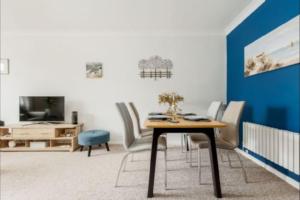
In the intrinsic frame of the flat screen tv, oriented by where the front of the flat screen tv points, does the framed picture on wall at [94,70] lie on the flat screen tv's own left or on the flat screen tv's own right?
on the flat screen tv's own left

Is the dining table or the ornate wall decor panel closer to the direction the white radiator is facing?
the dining table

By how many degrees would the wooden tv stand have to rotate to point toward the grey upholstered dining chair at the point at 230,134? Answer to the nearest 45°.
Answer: approximately 45° to its left

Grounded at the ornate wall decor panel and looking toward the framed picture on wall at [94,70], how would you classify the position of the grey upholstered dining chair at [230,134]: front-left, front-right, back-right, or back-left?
back-left

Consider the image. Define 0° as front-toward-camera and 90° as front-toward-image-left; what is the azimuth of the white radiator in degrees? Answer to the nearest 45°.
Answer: approximately 45°

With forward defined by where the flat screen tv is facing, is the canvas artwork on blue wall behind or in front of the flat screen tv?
in front

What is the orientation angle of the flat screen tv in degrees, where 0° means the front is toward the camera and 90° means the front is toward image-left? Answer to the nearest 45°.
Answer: approximately 0°

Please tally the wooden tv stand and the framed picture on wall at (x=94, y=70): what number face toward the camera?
2

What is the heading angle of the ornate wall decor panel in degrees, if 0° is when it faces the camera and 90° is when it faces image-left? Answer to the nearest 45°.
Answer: approximately 0°

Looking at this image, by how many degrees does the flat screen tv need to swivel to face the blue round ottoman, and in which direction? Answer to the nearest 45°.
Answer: approximately 45° to its left

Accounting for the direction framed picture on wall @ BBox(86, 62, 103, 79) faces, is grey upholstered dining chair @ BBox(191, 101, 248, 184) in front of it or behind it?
in front
